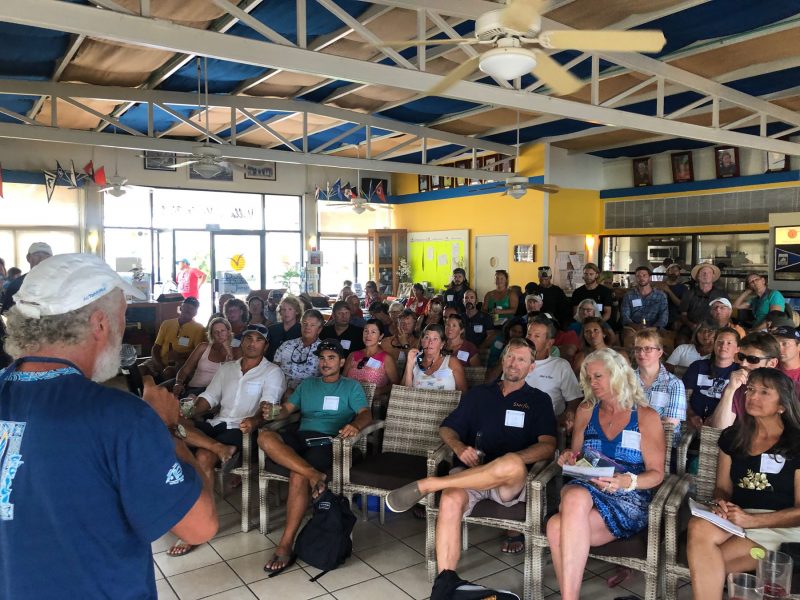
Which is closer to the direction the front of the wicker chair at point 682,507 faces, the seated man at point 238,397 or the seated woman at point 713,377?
the seated man

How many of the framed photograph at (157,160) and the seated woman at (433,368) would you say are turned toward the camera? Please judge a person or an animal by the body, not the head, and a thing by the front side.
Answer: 2

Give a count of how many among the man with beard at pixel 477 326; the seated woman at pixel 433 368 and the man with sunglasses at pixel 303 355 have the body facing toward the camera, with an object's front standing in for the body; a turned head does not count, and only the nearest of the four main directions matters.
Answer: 3

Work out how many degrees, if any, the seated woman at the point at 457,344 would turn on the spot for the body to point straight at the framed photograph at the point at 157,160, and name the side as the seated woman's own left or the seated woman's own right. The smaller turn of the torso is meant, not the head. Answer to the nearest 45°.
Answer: approximately 90° to the seated woman's own right

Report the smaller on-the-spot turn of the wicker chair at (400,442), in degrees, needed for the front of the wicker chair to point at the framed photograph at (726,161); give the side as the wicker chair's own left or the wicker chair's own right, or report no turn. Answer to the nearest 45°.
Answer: approximately 180°

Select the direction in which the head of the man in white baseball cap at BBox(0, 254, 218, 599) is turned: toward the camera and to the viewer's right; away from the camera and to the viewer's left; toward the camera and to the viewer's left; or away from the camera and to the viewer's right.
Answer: away from the camera and to the viewer's right

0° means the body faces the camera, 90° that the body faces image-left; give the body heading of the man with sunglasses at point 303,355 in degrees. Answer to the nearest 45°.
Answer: approximately 0°

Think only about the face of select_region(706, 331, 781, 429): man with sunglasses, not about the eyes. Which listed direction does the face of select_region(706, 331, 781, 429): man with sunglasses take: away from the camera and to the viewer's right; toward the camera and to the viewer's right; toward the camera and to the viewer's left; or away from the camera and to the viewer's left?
toward the camera and to the viewer's left

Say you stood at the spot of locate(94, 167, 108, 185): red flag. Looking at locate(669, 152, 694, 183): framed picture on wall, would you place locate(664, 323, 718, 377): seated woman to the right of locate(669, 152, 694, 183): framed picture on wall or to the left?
right

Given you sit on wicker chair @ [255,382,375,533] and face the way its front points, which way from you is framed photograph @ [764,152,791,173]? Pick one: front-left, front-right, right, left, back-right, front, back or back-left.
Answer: back

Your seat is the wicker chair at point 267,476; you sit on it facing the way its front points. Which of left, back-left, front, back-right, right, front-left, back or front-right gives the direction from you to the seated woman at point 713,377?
back-left

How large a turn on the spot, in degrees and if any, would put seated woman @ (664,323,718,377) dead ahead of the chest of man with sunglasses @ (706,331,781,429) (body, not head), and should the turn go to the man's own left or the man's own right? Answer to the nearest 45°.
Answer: approximately 135° to the man's own right

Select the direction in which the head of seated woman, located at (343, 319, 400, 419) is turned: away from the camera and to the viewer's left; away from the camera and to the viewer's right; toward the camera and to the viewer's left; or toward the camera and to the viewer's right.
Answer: toward the camera and to the viewer's left
